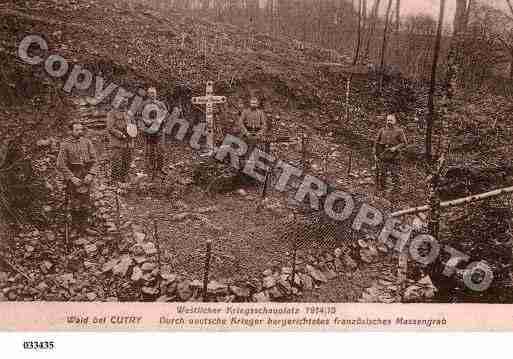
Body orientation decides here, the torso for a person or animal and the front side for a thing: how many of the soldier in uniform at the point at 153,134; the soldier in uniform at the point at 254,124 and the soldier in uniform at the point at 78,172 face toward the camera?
3

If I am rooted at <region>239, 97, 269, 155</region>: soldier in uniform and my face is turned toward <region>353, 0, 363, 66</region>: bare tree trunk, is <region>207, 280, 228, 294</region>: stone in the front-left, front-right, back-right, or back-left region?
back-right

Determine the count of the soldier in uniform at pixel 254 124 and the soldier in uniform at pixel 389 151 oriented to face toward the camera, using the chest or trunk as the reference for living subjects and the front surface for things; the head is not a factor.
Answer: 2

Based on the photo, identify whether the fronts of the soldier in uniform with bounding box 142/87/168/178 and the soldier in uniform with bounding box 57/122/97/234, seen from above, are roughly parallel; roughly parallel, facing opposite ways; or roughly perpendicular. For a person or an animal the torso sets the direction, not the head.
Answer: roughly parallel

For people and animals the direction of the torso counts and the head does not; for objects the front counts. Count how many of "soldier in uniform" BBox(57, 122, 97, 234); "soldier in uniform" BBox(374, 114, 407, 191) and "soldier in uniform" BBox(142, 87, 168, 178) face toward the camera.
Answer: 3

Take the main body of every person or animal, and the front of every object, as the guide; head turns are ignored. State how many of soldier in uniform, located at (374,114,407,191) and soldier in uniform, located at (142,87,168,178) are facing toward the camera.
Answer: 2

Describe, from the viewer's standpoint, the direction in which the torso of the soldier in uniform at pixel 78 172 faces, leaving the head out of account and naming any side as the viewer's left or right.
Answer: facing the viewer

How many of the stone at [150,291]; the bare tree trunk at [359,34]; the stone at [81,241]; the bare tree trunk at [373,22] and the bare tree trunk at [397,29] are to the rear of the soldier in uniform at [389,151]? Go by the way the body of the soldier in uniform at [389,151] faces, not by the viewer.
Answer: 3

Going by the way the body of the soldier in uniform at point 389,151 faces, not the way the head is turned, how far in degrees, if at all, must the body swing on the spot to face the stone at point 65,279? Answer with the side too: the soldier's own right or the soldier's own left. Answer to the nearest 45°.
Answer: approximately 45° to the soldier's own right

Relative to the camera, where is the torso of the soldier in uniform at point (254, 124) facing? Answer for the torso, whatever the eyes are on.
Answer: toward the camera

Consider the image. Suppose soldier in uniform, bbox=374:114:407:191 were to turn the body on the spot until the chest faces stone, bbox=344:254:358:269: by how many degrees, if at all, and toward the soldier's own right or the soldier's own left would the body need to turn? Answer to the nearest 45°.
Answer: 0° — they already face it

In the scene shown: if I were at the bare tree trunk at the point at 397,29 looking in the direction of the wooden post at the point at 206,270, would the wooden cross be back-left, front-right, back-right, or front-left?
front-right
